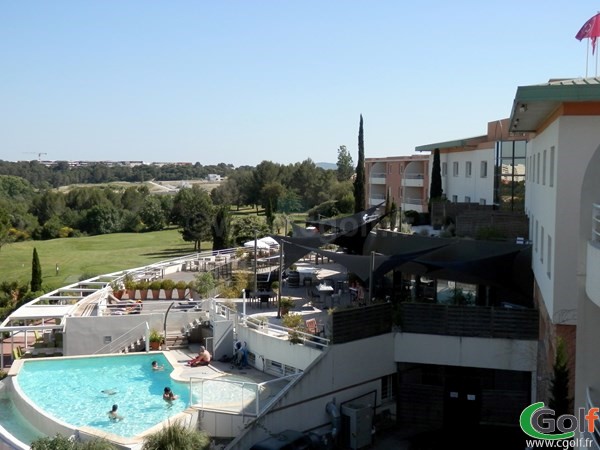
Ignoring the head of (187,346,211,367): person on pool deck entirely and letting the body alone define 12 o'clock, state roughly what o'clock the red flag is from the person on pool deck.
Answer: The red flag is roughly at 7 o'clock from the person on pool deck.

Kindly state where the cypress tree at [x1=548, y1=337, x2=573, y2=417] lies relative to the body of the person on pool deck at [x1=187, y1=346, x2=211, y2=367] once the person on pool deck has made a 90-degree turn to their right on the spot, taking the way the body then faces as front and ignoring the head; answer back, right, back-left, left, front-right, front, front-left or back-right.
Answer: back-right

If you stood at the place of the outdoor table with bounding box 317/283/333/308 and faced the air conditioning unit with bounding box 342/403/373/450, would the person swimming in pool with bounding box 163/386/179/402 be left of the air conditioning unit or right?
right

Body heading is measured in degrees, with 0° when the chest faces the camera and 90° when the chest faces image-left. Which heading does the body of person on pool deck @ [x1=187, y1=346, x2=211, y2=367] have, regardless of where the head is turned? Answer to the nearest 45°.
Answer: approximately 90°

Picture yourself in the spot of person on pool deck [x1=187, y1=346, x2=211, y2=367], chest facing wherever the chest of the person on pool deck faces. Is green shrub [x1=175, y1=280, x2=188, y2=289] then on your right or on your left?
on your right

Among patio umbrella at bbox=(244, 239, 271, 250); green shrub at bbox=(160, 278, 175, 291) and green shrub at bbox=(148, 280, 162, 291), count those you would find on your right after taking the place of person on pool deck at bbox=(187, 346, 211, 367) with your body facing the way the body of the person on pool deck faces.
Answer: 3

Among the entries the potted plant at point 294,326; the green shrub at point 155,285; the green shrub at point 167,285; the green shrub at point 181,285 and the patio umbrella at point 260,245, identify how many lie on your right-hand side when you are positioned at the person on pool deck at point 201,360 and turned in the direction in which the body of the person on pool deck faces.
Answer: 4

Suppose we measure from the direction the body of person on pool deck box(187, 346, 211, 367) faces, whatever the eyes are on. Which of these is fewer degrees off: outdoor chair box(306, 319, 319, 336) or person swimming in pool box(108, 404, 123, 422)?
the person swimming in pool

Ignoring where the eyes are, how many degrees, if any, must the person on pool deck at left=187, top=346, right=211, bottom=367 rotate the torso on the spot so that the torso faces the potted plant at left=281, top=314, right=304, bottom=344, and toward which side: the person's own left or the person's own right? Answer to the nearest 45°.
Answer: approximately 135° to the person's own left

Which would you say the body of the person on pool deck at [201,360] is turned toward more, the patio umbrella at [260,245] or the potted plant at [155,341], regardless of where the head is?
the potted plant

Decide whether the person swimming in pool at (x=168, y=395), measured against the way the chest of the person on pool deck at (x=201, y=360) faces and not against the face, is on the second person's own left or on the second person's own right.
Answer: on the second person's own left

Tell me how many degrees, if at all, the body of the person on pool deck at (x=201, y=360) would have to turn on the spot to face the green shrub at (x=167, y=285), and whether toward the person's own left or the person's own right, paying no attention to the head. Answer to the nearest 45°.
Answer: approximately 90° to the person's own right

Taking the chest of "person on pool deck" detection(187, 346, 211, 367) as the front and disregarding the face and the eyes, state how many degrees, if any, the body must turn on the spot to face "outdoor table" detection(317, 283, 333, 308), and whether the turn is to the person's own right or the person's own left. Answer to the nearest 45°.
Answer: approximately 135° to the person's own right
